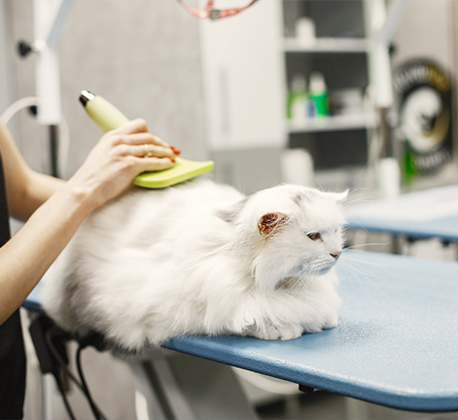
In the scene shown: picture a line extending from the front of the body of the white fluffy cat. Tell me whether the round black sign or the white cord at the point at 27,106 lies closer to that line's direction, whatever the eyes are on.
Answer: the round black sign

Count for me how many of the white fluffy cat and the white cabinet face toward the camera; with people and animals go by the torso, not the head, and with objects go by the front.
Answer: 1

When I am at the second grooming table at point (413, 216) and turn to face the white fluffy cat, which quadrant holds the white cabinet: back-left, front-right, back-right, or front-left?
back-right

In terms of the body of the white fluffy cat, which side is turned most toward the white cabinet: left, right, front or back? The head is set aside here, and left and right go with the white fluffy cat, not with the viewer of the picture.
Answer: left

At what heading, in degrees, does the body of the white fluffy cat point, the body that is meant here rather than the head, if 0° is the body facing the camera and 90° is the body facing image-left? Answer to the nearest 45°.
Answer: approximately 270°

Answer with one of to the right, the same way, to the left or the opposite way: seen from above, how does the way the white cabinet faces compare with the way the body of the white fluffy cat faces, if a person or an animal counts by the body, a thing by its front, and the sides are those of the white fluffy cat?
to the right

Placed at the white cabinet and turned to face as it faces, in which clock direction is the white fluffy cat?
The white fluffy cat is roughly at 12 o'clock from the white cabinet.

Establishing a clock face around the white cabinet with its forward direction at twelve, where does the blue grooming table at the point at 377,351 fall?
The blue grooming table is roughly at 12 o'clock from the white cabinet.
